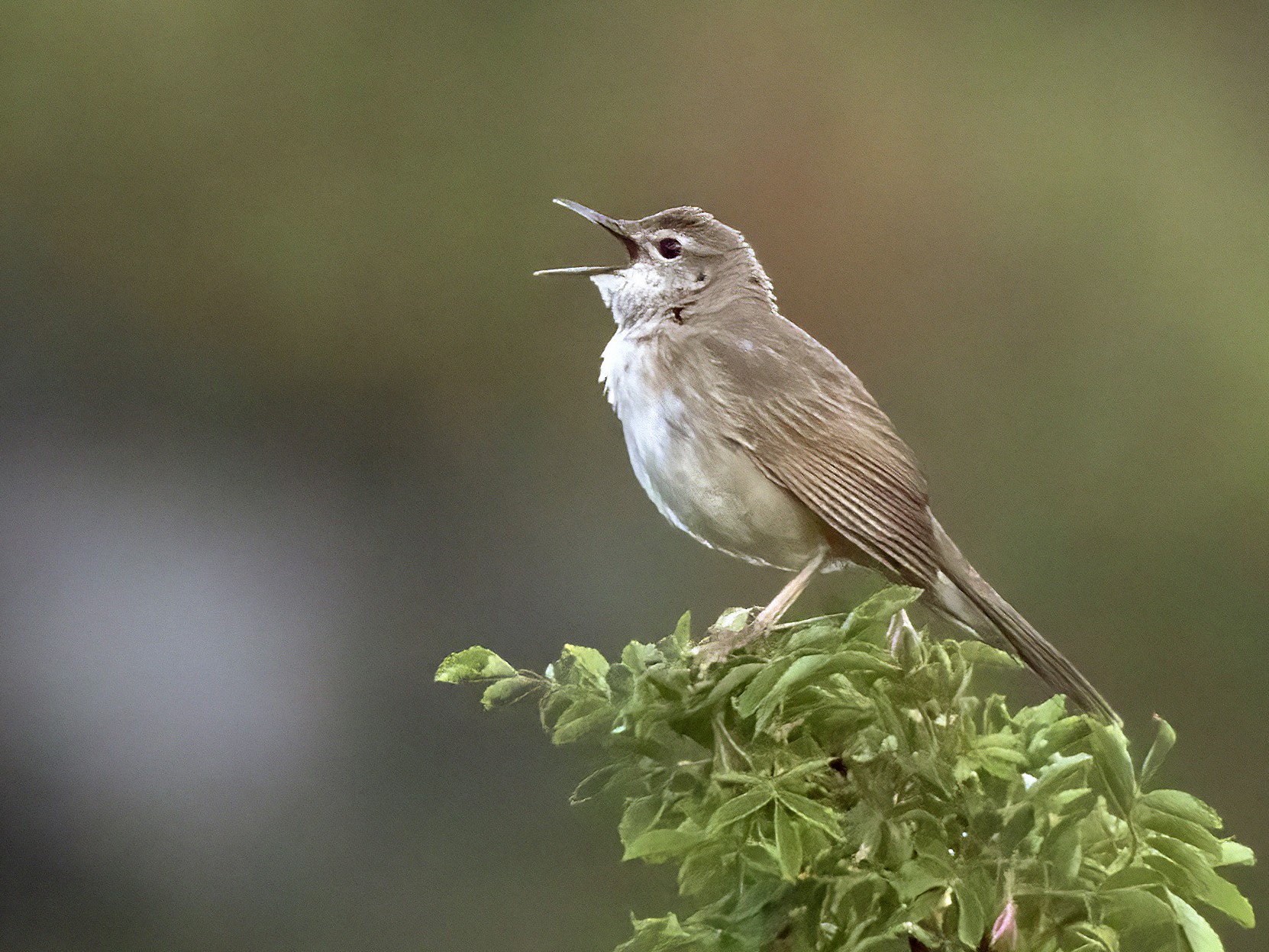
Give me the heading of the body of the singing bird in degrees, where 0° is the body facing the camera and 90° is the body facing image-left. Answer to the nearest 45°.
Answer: approximately 90°
